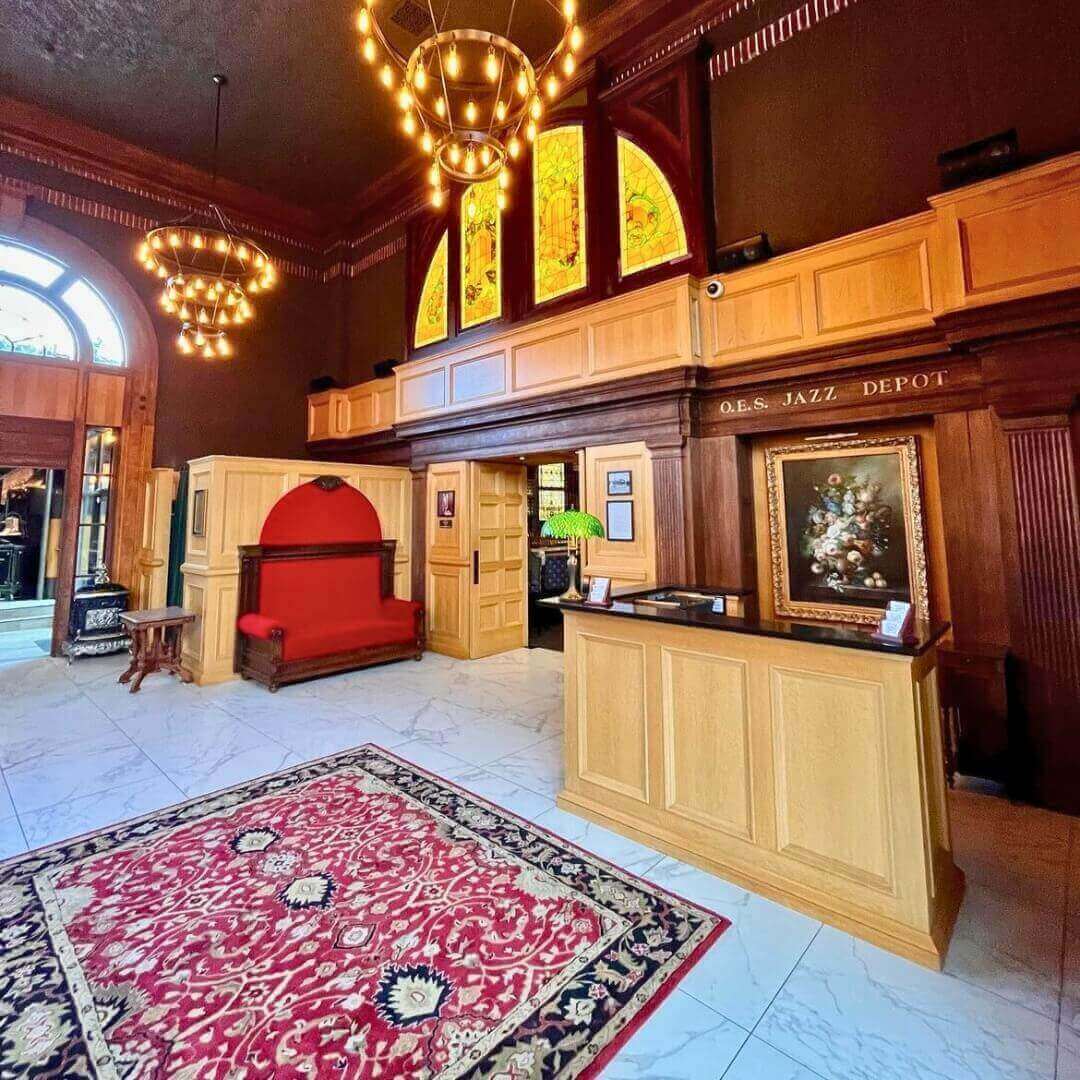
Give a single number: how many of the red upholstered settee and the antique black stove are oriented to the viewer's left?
0

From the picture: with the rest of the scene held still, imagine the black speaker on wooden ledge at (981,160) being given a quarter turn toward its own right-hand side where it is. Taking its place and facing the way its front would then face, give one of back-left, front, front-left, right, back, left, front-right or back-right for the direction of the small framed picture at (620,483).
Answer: front-left

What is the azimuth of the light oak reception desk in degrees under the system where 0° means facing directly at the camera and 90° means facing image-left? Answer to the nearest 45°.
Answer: approximately 45°

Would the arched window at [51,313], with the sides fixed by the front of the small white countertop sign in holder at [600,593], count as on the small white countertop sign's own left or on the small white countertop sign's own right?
on the small white countertop sign's own right

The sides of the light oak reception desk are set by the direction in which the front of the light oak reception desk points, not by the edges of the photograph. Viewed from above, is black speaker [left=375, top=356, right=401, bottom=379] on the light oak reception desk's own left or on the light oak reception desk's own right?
on the light oak reception desk's own right

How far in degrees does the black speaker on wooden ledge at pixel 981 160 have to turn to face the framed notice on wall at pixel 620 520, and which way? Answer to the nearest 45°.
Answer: approximately 45° to its right

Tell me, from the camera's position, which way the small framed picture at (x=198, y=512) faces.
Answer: facing the viewer and to the left of the viewer

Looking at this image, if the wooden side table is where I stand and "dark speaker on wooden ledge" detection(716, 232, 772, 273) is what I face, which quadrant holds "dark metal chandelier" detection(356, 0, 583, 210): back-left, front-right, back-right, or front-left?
front-right

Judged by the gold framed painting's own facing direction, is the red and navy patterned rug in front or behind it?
in front
